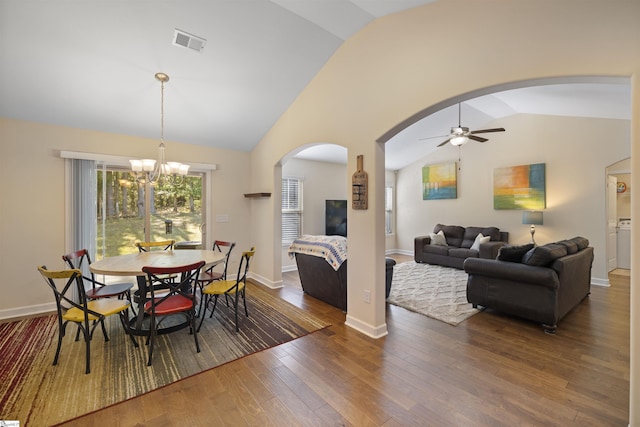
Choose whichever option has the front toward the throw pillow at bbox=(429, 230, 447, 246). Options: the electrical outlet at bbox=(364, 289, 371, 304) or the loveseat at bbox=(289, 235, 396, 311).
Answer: the loveseat

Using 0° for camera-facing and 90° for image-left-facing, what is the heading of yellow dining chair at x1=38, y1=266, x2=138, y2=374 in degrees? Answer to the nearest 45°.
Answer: approximately 225°

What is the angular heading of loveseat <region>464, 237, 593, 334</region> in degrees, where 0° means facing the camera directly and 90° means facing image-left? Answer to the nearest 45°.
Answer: approximately 135°

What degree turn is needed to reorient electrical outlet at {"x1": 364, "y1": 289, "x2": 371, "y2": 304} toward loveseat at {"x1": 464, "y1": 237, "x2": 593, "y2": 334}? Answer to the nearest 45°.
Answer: approximately 135° to its left

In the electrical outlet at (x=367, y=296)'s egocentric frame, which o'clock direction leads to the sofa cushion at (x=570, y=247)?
The sofa cushion is roughly at 7 o'clock from the electrical outlet.

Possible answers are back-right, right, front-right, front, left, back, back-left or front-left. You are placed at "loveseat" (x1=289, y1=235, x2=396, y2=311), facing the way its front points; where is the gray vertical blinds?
back-left

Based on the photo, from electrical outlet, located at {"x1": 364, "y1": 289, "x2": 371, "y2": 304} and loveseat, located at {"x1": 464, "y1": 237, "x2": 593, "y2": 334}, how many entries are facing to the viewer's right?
0

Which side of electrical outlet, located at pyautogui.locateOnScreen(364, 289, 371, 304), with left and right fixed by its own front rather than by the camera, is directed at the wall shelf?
right

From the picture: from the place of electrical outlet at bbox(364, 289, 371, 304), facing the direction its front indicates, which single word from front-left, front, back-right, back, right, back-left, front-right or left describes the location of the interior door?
back

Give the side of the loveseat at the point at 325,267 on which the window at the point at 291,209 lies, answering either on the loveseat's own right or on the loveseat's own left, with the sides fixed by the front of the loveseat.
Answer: on the loveseat's own left

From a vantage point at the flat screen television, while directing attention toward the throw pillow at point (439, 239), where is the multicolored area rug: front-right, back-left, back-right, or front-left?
back-right

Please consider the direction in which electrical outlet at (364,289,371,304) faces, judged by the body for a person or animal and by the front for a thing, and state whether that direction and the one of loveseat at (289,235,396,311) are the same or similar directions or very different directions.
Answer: very different directions

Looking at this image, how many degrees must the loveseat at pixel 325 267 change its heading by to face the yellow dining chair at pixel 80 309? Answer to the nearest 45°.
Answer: approximately 180°

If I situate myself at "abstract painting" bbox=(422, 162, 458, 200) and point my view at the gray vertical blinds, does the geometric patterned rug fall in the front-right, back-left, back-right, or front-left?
front-left

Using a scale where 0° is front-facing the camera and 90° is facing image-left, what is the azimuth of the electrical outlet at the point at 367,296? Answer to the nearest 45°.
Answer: approximately 45°

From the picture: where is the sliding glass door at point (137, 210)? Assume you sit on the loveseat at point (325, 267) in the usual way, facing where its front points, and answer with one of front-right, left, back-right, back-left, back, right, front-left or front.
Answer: back-left

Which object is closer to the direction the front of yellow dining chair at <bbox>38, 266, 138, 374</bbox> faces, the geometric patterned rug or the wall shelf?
the wall shelf
